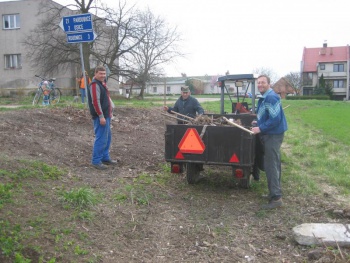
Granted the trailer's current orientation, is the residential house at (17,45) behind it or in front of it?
in front

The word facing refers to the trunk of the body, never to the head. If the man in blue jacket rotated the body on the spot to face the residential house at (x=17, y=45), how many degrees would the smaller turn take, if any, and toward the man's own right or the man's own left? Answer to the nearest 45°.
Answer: approximately 45° to the man's own right

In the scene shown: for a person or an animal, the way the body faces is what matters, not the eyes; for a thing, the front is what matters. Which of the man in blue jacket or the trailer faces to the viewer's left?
the man in blue jacket

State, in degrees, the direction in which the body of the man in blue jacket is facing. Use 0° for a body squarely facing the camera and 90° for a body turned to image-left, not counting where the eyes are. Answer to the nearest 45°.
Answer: approximately 90°

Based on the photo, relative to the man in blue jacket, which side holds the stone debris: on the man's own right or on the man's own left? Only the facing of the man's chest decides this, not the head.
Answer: on the man's own left

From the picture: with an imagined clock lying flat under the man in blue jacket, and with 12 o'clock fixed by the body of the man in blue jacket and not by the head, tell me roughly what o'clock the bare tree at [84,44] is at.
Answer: The bare tree is roughly at 2 o'clock from the man in blue jacket.

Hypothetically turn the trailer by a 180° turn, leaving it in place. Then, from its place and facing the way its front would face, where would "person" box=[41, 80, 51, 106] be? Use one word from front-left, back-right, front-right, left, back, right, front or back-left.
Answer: back-right

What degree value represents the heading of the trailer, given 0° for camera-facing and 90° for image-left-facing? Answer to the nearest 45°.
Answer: approximately 180°

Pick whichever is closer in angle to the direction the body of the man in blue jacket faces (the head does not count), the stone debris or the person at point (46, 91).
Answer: the person
